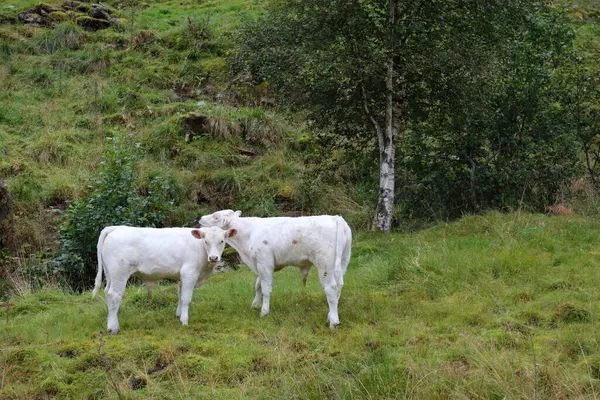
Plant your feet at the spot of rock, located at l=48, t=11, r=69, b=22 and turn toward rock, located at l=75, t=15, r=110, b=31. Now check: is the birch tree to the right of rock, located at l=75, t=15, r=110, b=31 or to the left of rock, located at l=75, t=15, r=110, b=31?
right

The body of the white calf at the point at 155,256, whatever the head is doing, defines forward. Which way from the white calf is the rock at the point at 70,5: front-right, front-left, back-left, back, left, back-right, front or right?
left

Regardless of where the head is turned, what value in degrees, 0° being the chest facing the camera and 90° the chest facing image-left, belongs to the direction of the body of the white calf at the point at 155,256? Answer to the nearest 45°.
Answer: approximately 270°

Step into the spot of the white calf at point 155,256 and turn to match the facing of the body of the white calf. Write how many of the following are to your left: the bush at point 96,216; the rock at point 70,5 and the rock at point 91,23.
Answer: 3

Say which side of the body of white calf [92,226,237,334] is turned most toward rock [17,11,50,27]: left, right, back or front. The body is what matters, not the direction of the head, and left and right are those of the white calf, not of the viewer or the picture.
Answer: left

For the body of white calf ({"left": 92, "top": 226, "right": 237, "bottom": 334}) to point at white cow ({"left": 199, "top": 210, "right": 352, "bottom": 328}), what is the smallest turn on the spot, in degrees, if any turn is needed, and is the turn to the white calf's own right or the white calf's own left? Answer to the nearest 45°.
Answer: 0° — it already faces it

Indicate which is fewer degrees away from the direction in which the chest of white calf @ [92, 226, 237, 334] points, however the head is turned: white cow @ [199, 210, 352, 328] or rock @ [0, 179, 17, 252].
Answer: the white cow

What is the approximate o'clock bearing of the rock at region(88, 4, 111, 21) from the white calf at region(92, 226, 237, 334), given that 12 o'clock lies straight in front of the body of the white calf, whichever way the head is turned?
The rock is roughly at 9 o'clock from the white calf.

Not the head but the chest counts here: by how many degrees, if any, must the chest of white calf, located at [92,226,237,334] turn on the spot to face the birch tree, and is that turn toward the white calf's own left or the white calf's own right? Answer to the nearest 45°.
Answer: approximately 45° to the white calf's own left

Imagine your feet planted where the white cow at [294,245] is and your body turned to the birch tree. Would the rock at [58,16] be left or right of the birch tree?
left

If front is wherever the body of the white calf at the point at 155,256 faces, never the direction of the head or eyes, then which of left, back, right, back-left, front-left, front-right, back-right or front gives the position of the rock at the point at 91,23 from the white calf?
left

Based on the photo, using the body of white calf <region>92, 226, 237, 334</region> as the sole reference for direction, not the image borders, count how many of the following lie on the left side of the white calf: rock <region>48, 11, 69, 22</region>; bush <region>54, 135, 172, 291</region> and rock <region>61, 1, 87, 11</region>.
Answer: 3

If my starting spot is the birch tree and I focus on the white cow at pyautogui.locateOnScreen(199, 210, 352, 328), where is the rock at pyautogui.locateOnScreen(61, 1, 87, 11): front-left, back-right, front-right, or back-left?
back-right

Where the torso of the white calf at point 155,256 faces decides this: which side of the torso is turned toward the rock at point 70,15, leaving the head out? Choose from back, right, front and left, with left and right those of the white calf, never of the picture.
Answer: left

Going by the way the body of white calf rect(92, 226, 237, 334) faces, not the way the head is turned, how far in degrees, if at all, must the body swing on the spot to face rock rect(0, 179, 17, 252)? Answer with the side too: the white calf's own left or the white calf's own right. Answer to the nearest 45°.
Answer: approximately 135° to the white calf's own left
